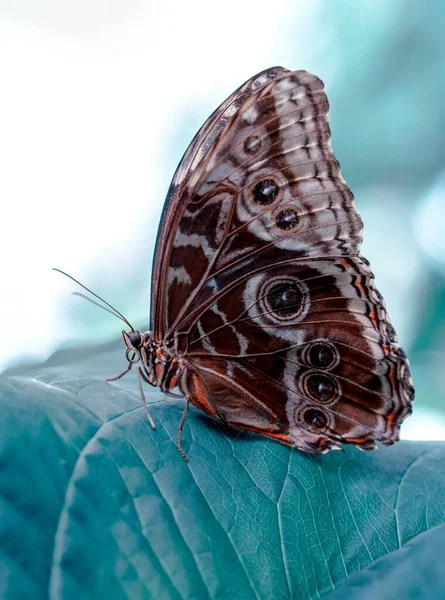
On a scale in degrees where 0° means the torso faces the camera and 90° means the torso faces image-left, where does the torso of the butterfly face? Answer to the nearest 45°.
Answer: approximately 90°
